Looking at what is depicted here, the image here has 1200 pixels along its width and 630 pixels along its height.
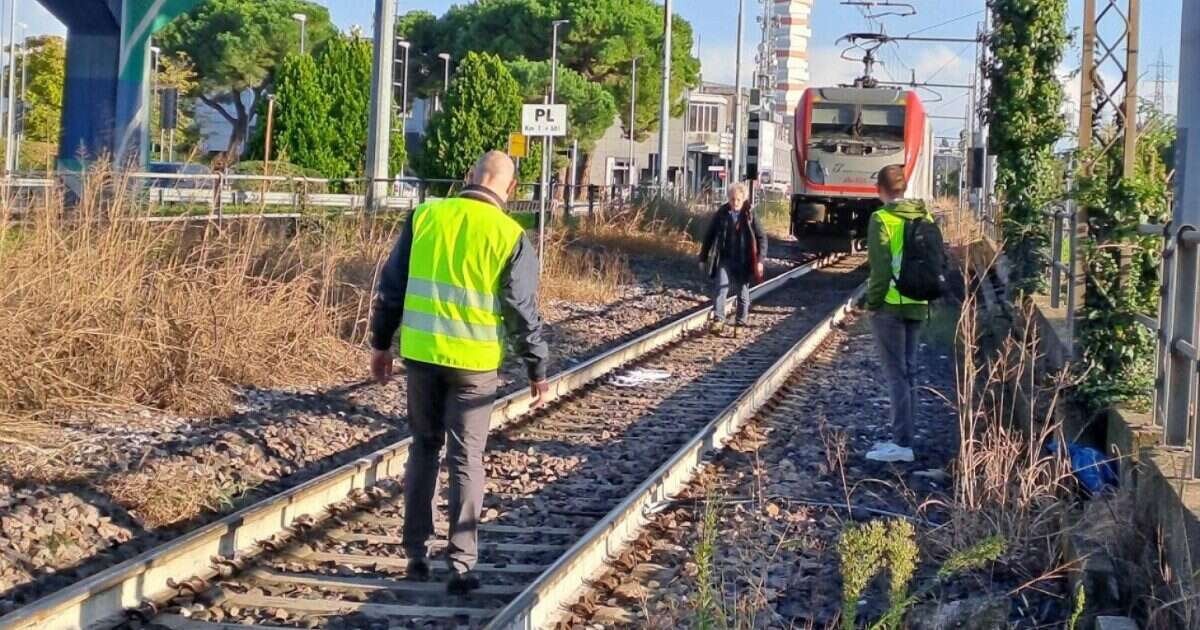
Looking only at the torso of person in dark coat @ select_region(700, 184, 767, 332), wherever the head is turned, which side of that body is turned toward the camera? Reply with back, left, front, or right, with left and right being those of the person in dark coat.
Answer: front

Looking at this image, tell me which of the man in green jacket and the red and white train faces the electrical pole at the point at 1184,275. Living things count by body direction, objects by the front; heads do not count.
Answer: the red and white train

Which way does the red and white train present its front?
toward the camera

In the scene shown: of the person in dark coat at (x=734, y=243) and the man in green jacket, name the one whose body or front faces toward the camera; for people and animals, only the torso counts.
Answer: the person in dark coat

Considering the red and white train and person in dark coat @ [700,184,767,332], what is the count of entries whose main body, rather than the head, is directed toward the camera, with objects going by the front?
2

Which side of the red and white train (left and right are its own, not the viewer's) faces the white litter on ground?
front

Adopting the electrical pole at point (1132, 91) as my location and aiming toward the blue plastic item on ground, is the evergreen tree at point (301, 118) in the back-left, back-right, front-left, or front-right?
back-right

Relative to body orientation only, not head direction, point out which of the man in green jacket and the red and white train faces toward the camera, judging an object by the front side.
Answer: the red and white train

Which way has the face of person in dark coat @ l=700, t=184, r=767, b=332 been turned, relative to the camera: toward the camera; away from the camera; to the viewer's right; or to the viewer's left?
toward the camera

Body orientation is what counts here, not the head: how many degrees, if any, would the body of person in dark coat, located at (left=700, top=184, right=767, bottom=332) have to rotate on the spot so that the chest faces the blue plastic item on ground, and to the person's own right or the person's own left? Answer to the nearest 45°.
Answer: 0° — they already face it
